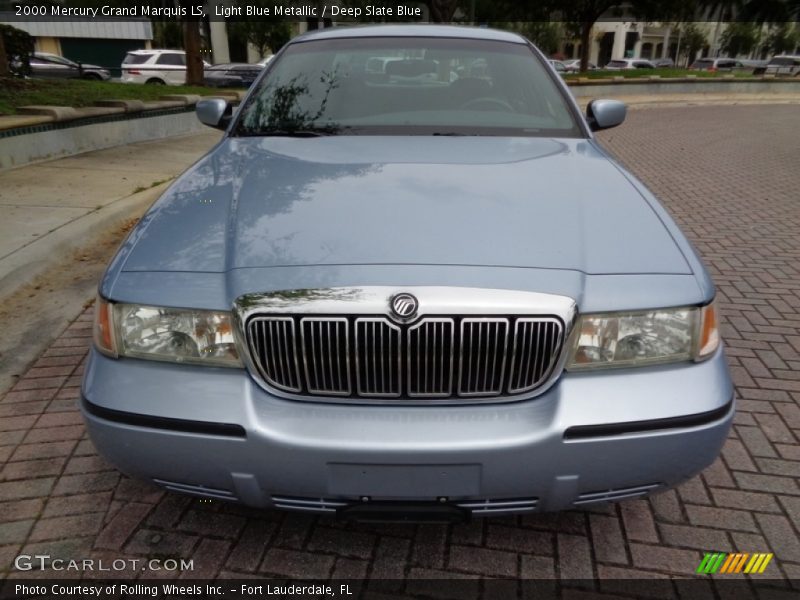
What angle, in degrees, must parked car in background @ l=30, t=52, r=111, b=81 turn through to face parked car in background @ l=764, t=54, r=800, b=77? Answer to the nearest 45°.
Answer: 0° — it already faces it

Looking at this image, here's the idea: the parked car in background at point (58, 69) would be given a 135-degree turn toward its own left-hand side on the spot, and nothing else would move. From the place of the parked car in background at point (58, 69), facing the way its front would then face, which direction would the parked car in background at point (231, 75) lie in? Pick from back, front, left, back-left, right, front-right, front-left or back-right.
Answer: back

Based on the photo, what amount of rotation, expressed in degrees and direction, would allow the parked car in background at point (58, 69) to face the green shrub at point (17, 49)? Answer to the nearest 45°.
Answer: approximately 90° to its right

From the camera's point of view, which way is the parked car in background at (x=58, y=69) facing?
to the viewer's right

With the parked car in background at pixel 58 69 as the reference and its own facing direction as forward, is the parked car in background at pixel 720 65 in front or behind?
in front

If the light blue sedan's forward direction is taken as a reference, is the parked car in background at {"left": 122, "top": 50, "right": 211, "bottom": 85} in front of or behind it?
behind

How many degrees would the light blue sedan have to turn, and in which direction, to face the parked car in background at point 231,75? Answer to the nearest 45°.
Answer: approximately 180°

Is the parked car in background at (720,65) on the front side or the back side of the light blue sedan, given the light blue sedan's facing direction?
on the back side

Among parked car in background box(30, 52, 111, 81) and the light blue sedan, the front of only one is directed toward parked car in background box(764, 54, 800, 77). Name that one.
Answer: parked car in background box(30, 52, 111, 81)

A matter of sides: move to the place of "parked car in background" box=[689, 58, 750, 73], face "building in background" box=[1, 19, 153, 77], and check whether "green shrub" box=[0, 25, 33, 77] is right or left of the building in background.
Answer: left

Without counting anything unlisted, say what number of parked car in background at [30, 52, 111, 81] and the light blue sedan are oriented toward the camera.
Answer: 1

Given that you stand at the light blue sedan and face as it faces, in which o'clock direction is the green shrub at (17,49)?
The green shrub is roughly at 5 o'clock from the light blue sedan.

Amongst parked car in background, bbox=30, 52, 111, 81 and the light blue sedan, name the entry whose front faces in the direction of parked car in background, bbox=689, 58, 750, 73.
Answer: parked car in background, bbox=30, 52, 111, 81
